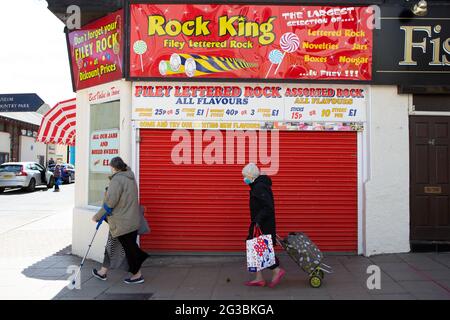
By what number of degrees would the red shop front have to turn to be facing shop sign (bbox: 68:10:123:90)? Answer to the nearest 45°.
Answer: approximately 90° to its right

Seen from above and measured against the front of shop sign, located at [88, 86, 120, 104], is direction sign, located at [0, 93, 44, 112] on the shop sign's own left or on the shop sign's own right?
on the shop sign's own right

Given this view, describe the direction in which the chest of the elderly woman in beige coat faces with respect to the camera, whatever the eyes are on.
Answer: to the viewer's left

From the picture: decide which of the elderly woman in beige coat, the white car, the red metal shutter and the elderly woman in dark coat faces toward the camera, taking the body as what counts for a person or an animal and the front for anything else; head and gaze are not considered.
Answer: the red metal shutter

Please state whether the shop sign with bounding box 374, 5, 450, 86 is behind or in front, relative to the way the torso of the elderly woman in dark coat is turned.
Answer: behind

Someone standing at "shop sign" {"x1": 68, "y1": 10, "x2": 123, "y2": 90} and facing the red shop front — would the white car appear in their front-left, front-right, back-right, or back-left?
back-left

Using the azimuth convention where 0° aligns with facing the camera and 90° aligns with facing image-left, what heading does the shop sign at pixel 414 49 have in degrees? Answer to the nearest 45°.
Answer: approximately 0°

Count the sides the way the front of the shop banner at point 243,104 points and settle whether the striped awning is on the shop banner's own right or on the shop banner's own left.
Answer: on the shop banner's own right

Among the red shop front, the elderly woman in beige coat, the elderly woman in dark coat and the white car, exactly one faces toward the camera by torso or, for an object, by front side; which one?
the red shop front

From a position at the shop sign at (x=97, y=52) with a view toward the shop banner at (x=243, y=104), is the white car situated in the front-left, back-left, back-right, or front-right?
back-left

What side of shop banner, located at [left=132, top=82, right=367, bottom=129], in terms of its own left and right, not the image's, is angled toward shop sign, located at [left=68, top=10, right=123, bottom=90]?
right

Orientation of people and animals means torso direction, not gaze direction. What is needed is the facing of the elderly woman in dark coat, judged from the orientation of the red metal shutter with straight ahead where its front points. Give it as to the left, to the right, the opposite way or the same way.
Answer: to the right

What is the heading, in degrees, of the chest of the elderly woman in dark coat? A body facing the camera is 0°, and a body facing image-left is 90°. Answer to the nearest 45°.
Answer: approximately 90°
